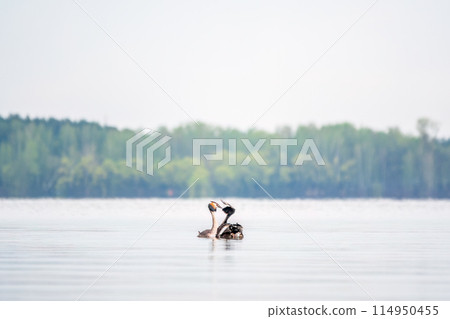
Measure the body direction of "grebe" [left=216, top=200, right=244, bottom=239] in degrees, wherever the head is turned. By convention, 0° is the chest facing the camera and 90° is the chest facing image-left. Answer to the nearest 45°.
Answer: approximately 90°
